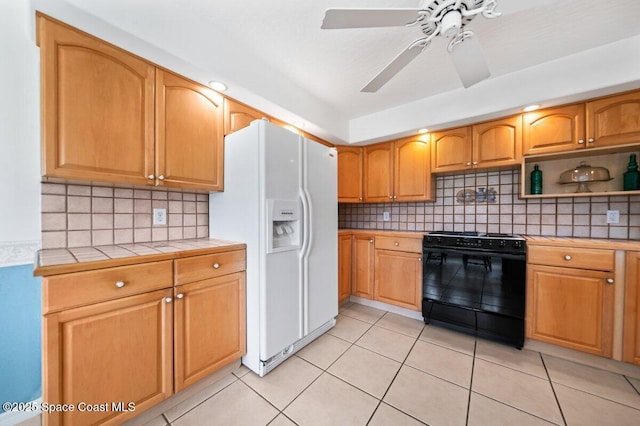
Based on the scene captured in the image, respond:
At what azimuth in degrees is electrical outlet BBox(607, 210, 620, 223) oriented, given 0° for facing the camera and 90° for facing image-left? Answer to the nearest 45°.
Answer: approximately 0°

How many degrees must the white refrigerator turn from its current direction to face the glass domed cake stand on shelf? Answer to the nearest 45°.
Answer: approximately 45° to its left

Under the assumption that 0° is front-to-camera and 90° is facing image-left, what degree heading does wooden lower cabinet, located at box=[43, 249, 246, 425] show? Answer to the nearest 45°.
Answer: approximately 315°

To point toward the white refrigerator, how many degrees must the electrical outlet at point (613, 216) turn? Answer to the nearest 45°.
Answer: approximately 45° to its right
